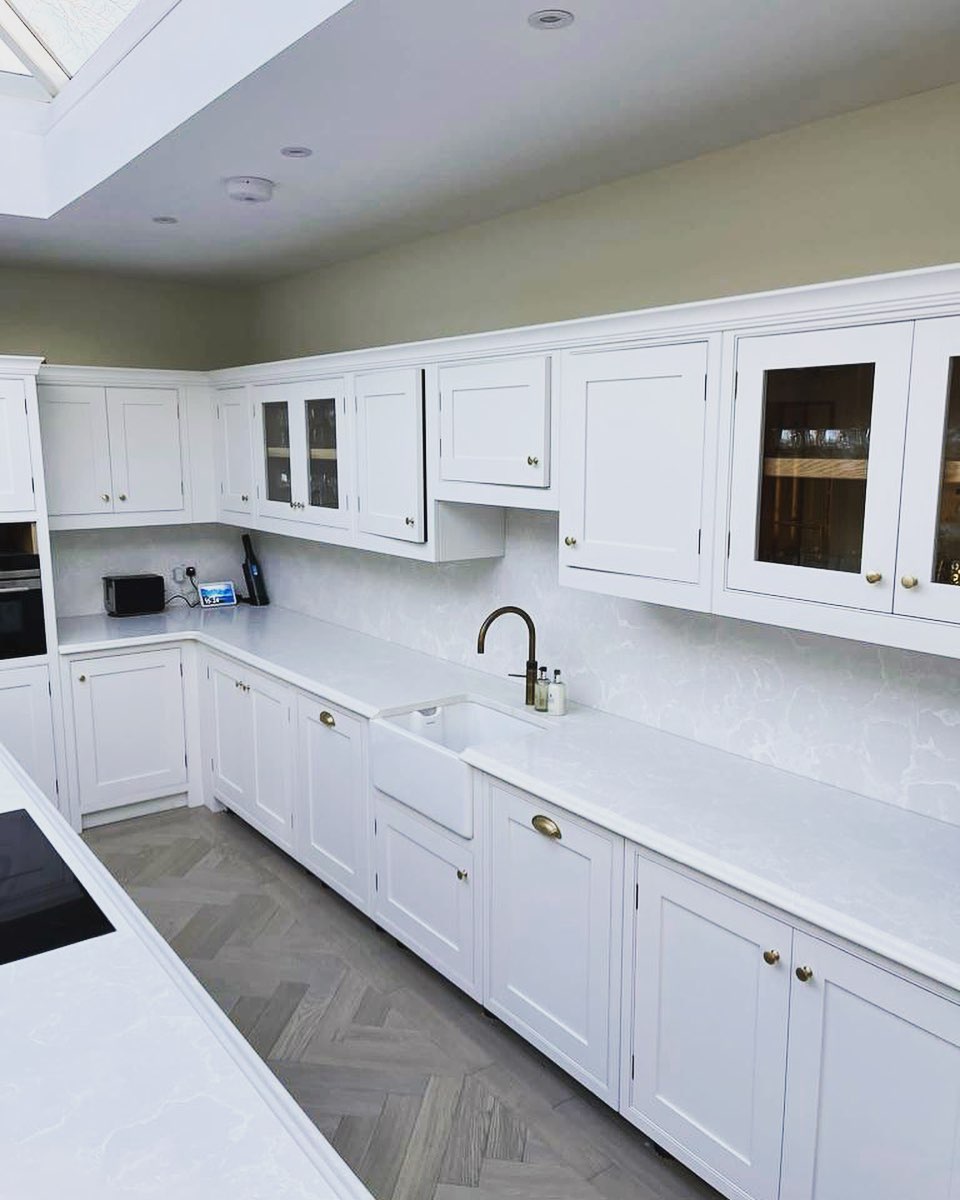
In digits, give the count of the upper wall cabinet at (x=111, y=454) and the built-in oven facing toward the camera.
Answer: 2

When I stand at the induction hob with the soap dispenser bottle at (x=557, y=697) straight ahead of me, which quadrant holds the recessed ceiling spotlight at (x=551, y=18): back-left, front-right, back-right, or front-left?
front-right

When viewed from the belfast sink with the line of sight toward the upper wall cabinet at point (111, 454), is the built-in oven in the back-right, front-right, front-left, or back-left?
front-left

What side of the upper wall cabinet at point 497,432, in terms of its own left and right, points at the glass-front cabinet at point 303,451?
right

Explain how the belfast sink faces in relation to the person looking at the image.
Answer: facing the viewer and to the left of the viewer

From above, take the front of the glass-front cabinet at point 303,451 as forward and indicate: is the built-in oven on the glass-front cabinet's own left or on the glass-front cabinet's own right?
on the glass-front cabinet's own right

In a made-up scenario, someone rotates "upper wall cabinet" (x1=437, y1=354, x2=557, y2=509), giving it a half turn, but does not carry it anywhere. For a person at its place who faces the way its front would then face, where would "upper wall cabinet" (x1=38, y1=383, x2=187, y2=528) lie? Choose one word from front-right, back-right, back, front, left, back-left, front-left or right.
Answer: left

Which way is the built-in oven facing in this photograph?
toward the camera

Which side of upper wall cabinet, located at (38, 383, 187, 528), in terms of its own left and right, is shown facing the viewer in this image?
front
